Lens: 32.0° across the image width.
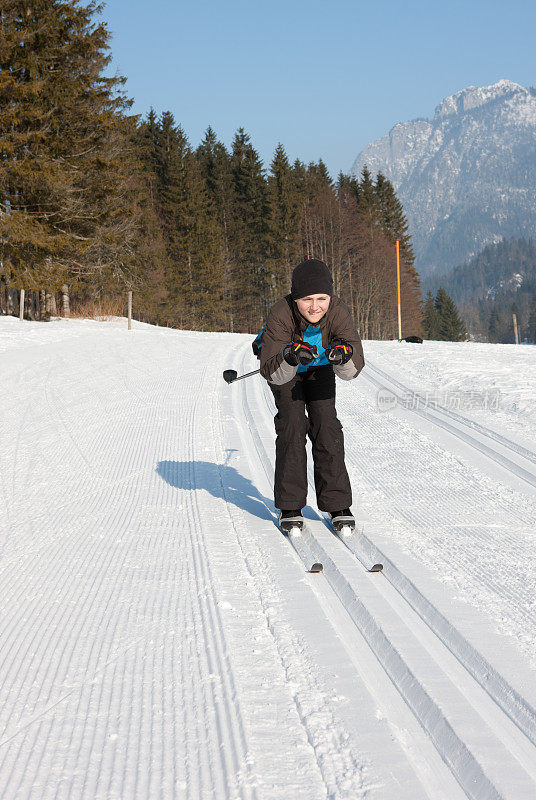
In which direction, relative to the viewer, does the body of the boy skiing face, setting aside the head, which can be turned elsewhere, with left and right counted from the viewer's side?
facing the viewer

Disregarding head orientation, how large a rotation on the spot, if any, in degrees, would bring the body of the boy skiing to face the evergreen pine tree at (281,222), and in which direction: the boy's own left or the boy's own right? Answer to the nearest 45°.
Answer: approximately 180°

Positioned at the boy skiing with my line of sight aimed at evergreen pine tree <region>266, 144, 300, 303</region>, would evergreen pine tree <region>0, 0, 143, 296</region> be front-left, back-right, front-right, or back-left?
front-left

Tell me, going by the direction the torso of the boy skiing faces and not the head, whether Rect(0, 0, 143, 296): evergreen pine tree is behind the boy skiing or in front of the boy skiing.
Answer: behind

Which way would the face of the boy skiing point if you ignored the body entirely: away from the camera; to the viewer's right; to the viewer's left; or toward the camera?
toward the camera
